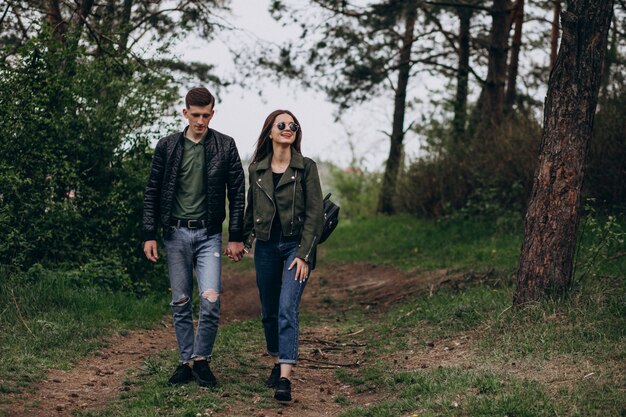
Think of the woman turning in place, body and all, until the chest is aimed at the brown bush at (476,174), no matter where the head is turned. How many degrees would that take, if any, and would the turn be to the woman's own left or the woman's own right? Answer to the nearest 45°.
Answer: approximately 180°

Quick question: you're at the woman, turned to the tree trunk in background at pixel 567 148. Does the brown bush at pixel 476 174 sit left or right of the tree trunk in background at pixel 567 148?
left

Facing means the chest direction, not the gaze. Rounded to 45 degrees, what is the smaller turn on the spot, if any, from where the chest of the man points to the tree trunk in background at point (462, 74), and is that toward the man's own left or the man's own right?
approximately 135° to the man's own left

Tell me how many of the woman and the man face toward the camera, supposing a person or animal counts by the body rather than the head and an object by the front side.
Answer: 2

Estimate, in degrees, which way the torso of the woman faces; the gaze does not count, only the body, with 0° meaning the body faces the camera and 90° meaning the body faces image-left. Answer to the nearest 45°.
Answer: approximately 0°

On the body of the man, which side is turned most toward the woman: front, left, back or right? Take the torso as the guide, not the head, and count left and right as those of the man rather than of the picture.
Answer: left

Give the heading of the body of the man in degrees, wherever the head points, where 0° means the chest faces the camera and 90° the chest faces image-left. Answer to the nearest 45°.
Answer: approximately 0°

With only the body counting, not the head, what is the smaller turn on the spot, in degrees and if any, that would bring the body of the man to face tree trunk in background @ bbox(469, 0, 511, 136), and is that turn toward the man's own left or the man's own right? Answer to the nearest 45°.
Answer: approximately 135° to the man's own left
